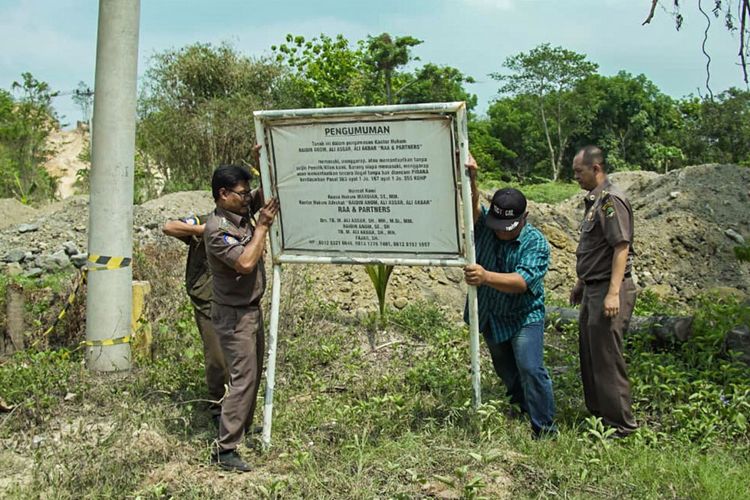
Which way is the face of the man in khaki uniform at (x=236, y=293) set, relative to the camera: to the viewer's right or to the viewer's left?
to the viewer's right

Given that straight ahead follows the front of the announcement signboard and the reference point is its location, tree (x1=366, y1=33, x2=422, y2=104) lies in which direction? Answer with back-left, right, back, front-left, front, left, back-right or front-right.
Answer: back

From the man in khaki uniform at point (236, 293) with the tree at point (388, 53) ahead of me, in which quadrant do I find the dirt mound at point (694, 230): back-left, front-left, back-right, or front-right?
front-right

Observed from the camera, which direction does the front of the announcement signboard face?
facing the viewer

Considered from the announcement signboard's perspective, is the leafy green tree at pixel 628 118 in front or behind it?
behind
